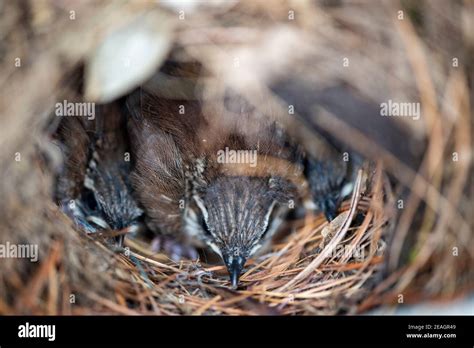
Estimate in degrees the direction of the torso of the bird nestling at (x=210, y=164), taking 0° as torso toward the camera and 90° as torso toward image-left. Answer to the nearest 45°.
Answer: approximately 0°
